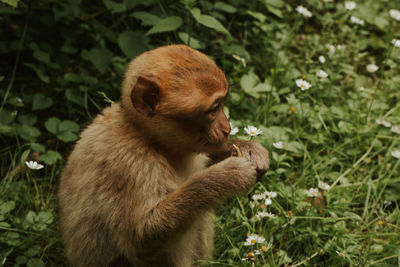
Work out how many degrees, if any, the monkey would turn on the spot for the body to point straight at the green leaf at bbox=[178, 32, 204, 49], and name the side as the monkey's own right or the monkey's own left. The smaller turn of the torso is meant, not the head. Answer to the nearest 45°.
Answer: approximately 90° to the monkey's own left

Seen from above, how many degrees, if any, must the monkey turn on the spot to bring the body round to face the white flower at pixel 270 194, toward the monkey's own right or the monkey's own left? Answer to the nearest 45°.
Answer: approximately 45° to the monkey's own left

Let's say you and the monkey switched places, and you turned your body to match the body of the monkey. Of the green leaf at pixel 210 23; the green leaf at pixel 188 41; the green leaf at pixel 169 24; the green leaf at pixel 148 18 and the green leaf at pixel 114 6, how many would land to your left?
5

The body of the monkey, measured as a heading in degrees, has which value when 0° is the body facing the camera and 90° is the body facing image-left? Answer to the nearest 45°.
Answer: approximately 270°

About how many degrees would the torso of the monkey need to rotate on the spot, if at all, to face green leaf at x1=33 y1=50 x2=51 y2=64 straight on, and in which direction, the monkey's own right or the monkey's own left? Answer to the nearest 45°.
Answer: approximately 135° to the monkey's own left

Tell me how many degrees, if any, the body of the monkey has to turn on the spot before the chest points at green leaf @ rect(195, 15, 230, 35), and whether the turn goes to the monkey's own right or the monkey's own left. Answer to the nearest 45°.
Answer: approximately 90° to the monkey's own left

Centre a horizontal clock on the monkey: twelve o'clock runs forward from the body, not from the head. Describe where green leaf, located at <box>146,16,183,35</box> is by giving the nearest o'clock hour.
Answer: The green leaf is roughly at 9 o'clock from the monkey.

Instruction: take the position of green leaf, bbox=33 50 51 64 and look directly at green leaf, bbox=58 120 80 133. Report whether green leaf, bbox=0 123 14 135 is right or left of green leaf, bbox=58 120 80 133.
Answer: right
